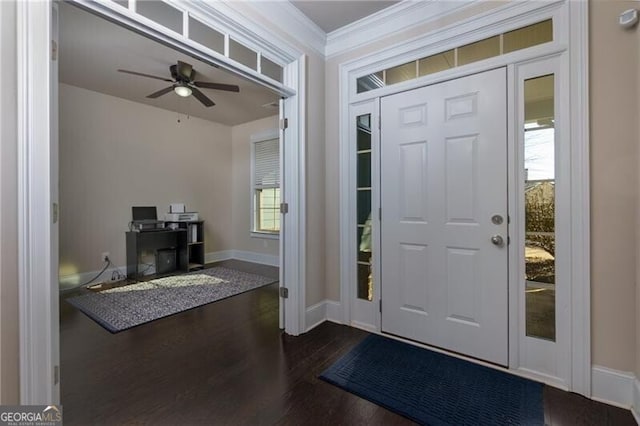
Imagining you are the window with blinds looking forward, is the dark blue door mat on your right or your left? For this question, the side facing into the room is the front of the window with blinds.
on your left

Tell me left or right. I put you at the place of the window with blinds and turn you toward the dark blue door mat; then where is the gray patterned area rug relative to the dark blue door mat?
right

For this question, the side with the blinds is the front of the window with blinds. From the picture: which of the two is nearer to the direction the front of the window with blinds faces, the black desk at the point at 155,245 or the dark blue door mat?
the black desk

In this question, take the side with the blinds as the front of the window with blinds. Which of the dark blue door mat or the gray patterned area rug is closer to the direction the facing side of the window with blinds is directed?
the gray patterned area rug

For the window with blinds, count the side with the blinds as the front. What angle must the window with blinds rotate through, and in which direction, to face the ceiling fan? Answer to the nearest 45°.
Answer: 0° — it already faces it

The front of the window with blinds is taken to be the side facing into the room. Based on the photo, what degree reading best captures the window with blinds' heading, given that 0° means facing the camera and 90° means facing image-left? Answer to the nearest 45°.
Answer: approximately 45°

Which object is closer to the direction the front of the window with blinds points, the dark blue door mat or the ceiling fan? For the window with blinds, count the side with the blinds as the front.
the ceiling fan

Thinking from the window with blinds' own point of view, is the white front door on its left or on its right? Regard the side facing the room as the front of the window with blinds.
on its left

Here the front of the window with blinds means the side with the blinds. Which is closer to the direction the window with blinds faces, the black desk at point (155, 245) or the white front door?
the black desk
